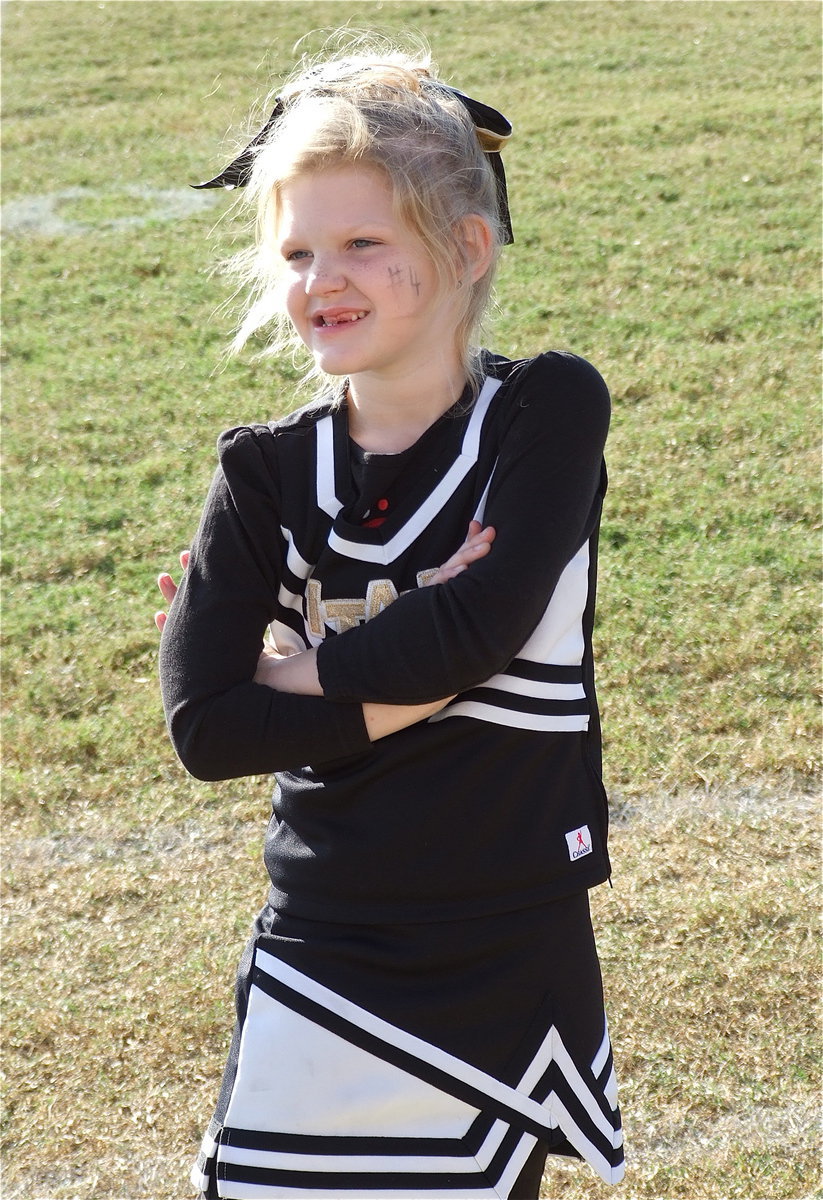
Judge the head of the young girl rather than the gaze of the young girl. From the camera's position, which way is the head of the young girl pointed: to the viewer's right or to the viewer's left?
to the viewer's left

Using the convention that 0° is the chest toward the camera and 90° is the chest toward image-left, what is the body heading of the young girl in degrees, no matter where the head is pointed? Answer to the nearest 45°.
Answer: approximately 45°
